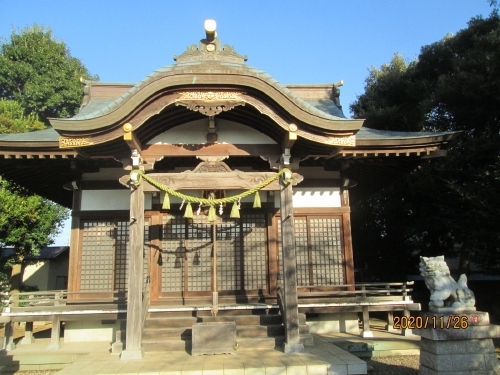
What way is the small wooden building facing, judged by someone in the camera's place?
facing the viewer

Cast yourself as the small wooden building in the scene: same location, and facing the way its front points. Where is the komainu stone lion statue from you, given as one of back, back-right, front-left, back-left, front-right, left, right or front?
front-left

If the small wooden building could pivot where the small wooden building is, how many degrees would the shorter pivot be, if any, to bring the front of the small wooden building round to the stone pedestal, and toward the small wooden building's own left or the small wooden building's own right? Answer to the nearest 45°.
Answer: approximately 45° to the small wooden building's own left
